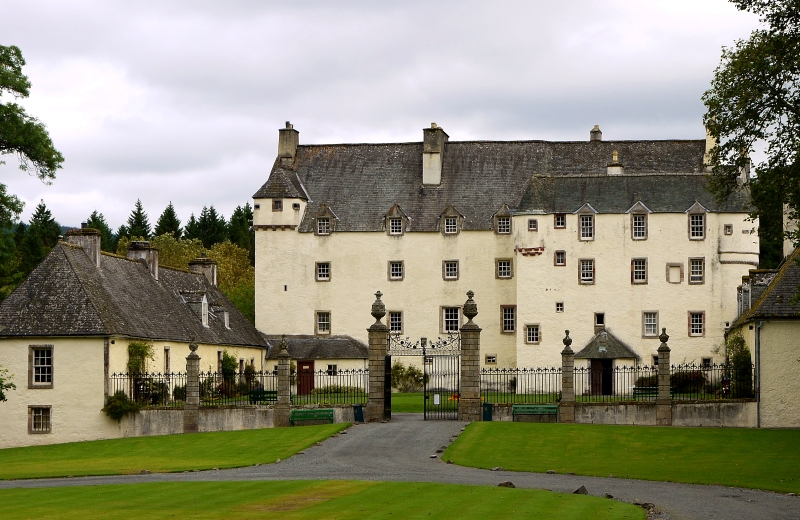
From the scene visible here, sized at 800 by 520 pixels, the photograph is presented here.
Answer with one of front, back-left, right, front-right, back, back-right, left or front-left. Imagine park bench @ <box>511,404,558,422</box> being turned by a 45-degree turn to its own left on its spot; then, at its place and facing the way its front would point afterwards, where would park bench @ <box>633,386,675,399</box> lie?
left

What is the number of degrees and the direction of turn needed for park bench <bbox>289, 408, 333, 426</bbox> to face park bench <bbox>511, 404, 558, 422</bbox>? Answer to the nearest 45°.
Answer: approximately 90° to its left

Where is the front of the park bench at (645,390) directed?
toward the camera

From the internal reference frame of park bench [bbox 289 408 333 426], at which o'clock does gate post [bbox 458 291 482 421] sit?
The gate post is roughly at 9 o'clock from the park bench.

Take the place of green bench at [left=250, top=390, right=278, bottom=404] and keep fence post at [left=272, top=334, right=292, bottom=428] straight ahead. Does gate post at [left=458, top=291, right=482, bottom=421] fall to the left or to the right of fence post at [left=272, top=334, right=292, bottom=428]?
left

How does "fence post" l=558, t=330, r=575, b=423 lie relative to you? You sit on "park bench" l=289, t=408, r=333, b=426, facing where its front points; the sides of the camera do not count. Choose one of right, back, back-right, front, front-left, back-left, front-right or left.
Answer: left

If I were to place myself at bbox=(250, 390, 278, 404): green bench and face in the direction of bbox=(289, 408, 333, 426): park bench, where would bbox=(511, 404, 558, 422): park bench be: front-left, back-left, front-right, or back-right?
front-left

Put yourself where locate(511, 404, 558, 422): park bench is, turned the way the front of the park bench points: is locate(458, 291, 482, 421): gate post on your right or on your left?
on your right

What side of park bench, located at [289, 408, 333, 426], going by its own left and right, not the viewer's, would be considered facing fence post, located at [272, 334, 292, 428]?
right

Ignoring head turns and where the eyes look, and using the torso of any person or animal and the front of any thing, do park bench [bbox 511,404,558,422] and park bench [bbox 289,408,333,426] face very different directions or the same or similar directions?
same or similar directions

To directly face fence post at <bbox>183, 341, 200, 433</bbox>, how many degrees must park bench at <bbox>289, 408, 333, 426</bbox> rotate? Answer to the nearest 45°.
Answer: approximately 90° to its right

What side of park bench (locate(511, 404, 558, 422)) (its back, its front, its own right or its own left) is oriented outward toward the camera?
front

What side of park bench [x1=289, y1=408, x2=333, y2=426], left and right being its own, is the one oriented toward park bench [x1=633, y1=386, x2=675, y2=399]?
left

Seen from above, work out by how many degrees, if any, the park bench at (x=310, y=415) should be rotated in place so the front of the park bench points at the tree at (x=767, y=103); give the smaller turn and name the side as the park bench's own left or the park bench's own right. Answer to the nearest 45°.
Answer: approximately 45° to the park bench's own left
